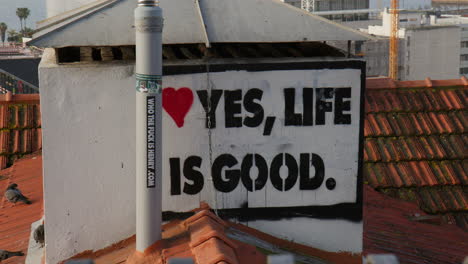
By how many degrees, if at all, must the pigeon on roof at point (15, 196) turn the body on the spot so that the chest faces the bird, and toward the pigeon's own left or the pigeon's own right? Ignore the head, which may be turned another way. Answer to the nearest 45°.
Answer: approximately 90° to the pigeon's own left

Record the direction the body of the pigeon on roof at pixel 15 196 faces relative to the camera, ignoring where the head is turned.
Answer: to the viewer's left

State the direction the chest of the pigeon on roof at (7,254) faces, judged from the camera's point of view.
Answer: to the viewer's left

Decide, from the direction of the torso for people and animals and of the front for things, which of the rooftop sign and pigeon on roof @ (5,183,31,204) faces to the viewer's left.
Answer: the pigeon on roof

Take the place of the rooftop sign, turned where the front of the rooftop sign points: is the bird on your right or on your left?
on your right

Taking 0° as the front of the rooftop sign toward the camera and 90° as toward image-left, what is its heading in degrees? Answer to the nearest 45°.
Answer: approximately 0°

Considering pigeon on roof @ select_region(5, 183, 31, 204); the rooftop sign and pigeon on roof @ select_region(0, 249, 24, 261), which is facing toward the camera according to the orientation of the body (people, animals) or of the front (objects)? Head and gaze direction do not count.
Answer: the rooftop sign

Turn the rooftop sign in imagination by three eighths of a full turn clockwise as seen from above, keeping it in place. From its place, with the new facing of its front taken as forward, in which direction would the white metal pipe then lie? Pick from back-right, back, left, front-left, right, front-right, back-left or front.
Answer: left

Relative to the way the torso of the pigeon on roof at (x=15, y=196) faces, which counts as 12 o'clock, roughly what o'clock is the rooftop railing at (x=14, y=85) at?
The rooftop railing is roughly at 3 o'clock from the pigeon on roof.
